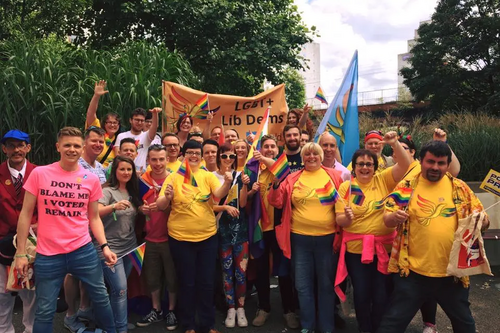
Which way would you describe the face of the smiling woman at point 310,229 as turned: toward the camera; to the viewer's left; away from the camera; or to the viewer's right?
toward the camera

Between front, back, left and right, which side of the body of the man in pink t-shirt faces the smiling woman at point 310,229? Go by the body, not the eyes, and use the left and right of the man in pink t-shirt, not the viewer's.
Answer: left

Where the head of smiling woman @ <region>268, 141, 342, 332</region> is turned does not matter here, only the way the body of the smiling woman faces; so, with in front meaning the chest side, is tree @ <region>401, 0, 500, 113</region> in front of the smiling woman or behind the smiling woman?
behind

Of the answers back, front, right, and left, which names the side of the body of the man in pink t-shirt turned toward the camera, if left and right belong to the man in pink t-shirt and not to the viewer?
front

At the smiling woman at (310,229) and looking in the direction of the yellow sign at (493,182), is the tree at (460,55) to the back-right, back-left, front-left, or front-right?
front-left

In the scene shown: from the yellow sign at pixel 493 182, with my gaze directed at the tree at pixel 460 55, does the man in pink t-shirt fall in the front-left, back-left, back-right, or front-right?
back-left

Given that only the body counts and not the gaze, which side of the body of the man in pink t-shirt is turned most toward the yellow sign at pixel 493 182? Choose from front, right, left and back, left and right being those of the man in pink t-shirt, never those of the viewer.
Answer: left

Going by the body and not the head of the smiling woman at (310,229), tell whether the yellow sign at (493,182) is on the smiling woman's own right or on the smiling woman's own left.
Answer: on the smiling woman's own left

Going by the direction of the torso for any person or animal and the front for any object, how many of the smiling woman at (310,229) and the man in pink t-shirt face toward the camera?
2

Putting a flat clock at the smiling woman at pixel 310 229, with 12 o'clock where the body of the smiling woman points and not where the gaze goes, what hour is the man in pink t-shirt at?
The man in pink t-shirt is roughly at 2 o'clock from the smiling woman.

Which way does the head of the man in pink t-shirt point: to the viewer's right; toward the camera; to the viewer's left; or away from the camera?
toward the camera

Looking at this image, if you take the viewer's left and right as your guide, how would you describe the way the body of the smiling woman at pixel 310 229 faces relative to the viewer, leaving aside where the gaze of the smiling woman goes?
facing the viewer
